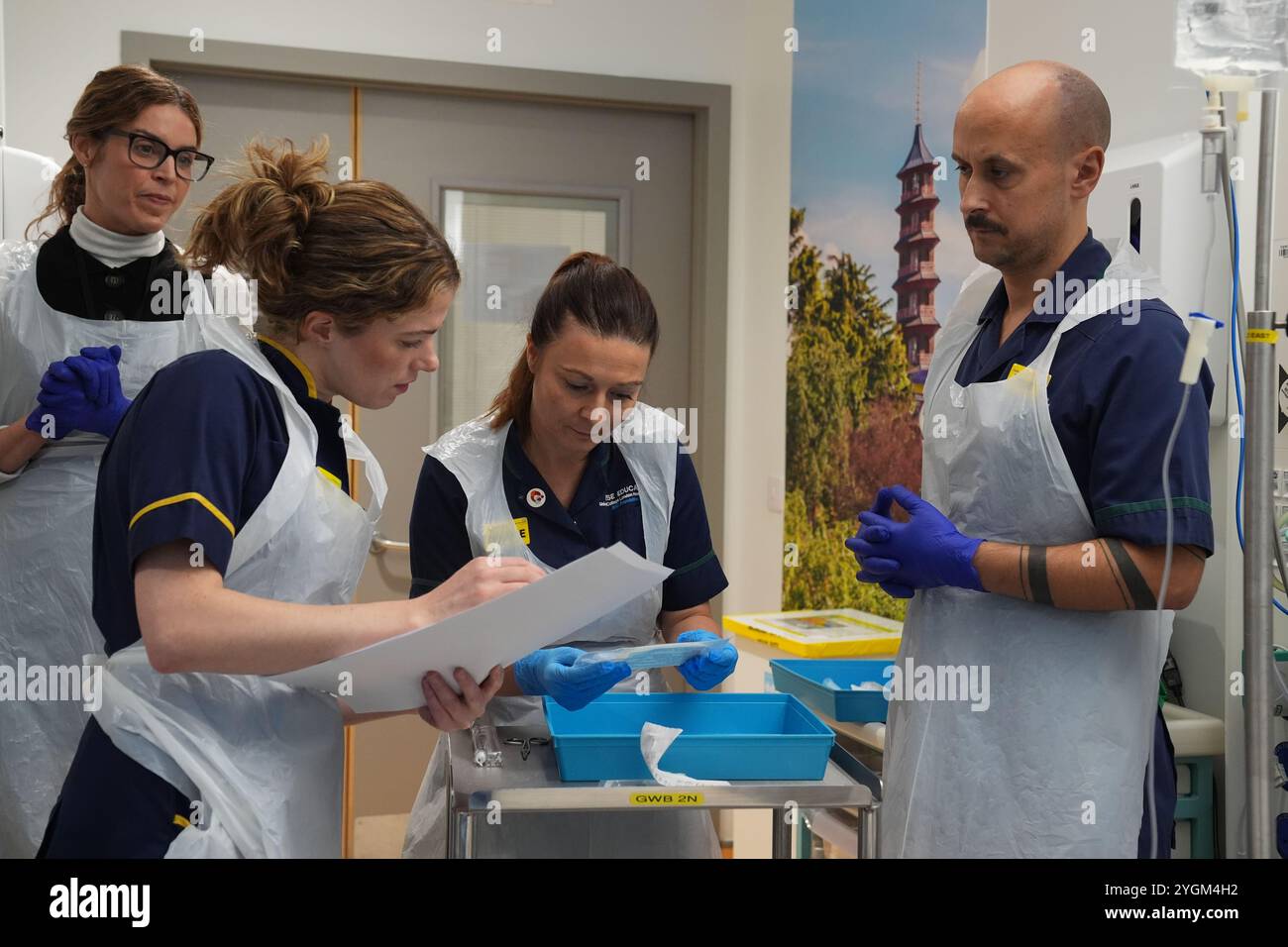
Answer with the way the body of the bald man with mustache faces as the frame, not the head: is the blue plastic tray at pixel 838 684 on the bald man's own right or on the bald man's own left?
on the bald man's own right

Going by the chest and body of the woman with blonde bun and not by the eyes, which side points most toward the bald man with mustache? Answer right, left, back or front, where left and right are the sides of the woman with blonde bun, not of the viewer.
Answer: front

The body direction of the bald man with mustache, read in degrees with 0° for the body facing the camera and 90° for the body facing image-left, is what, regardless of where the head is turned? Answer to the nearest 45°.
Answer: approximately 45°

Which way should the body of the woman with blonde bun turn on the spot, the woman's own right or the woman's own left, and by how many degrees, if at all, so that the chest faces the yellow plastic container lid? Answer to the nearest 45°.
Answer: approximately 45° to the woman's own left

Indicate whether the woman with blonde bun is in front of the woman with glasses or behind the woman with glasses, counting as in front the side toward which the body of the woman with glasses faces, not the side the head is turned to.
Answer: in front

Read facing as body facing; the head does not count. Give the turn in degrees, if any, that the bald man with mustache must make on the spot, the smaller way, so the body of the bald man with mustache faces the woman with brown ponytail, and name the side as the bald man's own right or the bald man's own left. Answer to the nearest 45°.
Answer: approximately 45° to the bald man's own right

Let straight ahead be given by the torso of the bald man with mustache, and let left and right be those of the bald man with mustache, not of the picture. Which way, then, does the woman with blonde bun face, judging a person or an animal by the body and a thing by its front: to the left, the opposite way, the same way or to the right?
the opposite way

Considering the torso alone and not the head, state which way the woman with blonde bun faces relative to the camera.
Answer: to the viewer's right

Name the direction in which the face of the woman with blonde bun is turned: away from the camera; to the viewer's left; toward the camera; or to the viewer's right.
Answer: to the viewer's right

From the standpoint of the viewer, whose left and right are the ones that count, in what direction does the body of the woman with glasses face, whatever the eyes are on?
facing the viewer and to the right of the viewer

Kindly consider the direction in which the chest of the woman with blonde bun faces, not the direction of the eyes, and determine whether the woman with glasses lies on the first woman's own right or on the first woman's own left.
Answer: on the first woman's own left
